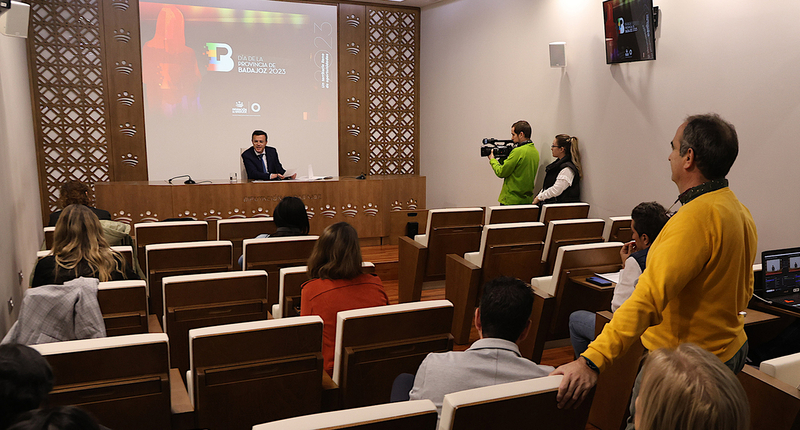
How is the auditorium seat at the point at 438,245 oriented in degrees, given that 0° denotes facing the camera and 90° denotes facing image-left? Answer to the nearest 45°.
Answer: approximately 135°

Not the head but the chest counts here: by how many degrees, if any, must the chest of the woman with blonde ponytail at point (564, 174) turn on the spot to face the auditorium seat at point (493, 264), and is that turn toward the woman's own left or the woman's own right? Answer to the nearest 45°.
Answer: approximately 90° to the woman's own left

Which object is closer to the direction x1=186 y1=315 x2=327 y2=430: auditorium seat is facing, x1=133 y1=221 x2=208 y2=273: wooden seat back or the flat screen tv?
the wooden seat back

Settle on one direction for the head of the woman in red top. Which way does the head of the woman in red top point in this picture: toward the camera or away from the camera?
away from the camera

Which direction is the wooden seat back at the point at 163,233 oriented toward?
away from the camera

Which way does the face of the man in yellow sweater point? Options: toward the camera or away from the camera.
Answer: away from the camera

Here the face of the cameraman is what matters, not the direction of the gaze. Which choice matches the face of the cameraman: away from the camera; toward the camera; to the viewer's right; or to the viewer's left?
to the viewer's left

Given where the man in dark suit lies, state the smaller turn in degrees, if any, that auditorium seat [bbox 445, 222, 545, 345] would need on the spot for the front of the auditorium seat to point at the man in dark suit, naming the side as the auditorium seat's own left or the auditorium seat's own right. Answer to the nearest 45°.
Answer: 0° — it already faces them

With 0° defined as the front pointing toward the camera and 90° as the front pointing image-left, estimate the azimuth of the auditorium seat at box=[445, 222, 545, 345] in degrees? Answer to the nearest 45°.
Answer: approximately 135°

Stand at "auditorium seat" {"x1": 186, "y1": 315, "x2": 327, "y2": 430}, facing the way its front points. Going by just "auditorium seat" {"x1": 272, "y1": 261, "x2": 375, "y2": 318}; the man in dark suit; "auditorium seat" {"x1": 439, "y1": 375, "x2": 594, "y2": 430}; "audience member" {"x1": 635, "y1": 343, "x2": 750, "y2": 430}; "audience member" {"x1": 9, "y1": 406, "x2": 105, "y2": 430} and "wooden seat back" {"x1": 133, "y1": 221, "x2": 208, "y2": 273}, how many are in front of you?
3

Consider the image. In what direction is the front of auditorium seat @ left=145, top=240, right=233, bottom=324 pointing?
away from the camera

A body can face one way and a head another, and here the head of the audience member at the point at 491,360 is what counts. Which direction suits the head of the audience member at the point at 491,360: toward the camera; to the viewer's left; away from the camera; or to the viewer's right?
away from the camera

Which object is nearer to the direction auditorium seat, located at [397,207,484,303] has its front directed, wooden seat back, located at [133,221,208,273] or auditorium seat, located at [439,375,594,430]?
the wooden seat back

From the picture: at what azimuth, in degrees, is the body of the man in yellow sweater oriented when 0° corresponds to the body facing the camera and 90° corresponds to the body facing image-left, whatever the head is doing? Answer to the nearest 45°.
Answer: approximately 135°

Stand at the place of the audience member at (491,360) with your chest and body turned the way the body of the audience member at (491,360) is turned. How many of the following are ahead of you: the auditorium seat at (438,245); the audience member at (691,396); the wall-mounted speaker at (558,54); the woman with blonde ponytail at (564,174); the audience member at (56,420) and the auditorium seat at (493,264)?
4

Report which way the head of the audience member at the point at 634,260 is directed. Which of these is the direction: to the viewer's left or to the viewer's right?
to the viewer's left

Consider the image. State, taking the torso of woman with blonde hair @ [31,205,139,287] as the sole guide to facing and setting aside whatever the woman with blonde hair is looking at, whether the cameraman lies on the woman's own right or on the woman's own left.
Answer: on the woman's own right

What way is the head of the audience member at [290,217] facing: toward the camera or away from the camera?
away from the camera

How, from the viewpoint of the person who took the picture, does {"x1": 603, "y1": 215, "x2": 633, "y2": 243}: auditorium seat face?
facing away from the viewer and to the left of the viewer

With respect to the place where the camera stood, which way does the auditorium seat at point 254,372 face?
facing away from the viewer
